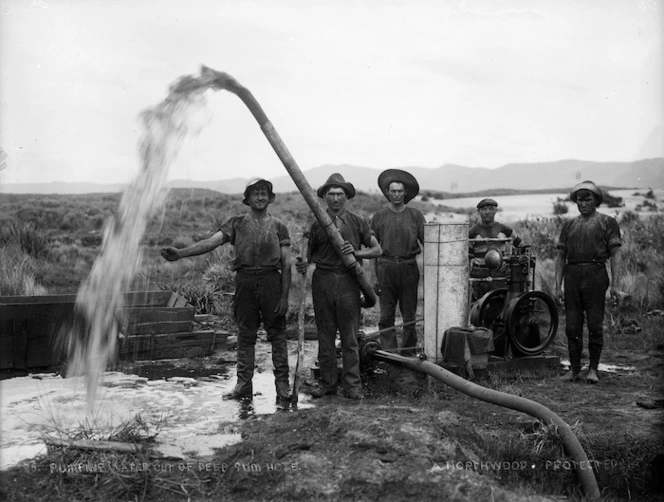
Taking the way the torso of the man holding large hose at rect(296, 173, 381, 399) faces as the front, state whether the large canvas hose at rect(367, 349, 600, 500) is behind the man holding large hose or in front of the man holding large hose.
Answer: in front

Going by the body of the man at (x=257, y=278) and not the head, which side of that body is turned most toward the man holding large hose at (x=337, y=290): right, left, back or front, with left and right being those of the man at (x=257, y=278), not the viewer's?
left

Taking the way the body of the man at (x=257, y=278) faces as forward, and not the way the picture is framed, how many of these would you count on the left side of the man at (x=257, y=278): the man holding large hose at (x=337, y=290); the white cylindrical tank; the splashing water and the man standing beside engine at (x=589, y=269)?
3

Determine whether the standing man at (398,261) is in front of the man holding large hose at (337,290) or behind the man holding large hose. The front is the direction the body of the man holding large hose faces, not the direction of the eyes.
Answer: behind

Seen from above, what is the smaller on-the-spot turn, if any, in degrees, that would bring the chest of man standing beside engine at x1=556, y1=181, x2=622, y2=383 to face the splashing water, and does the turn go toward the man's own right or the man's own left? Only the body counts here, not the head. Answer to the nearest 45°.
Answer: approximately 45° to the man's own right

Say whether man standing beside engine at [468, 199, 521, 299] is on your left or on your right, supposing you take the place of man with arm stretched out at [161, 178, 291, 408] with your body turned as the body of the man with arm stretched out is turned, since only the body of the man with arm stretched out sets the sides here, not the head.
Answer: on your left

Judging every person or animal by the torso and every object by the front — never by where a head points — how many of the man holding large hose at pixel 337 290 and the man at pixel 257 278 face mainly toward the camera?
2
